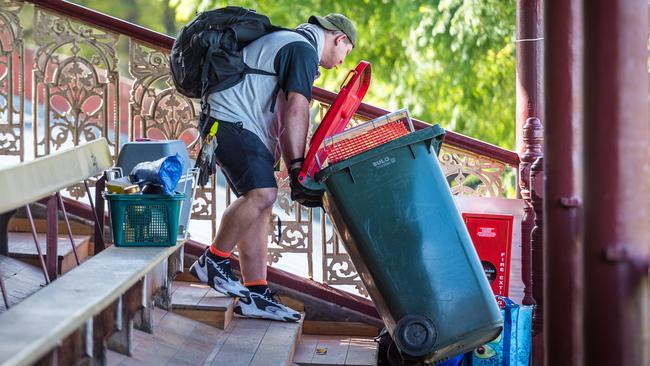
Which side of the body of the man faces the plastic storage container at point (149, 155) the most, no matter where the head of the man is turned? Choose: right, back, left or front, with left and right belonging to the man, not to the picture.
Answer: back

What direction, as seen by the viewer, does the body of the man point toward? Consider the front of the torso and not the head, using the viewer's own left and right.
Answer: facing to the right of the viewer

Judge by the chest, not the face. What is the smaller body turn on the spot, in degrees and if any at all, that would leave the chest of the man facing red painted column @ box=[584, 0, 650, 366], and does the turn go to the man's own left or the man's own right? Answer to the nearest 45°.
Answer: approximately 45° to the man's own right

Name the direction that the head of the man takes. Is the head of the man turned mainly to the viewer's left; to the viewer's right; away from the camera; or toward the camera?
to the viewer's right
